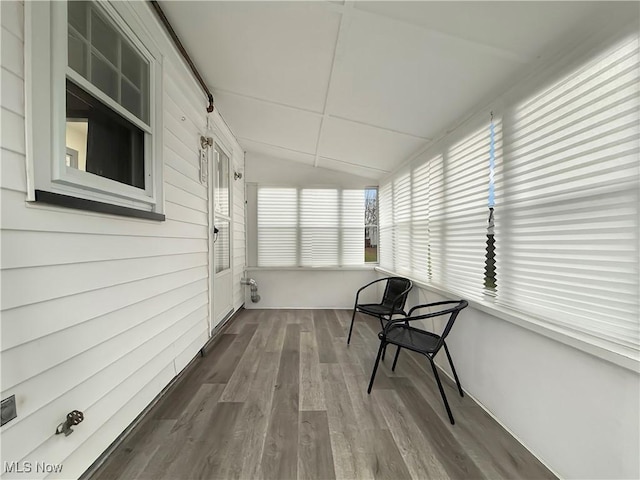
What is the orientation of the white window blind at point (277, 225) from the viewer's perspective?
toward the camera

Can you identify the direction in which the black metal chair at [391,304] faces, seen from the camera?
facing the viewer and to the left of the viewer

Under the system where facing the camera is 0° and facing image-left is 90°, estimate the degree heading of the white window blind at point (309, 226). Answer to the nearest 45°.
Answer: approximately 0°

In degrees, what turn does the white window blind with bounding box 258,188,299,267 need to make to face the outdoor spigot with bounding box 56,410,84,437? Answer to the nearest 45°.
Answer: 0° — it already faces it

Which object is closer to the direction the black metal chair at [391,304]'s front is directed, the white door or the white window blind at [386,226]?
the white door

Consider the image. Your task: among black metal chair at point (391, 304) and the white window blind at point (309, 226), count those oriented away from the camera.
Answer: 0

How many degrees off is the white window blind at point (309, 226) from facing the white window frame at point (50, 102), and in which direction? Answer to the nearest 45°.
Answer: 0° — it already faces it

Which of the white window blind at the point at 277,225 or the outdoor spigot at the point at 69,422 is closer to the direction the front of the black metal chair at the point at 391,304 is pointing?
the outdoor spigot

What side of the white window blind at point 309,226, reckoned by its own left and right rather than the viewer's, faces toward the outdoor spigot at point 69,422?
front

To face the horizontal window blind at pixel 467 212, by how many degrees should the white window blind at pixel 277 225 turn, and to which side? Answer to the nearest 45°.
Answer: approximately 45° to its left

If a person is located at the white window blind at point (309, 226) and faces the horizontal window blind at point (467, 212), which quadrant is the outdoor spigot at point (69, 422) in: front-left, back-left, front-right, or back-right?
front-right

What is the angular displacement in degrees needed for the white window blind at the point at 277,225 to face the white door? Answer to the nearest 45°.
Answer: approximately 45° to its right

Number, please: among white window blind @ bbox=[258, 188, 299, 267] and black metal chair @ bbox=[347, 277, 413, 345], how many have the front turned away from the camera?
0

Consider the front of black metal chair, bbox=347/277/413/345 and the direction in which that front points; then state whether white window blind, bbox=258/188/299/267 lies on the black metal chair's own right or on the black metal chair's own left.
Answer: on the black metal chair's own right
